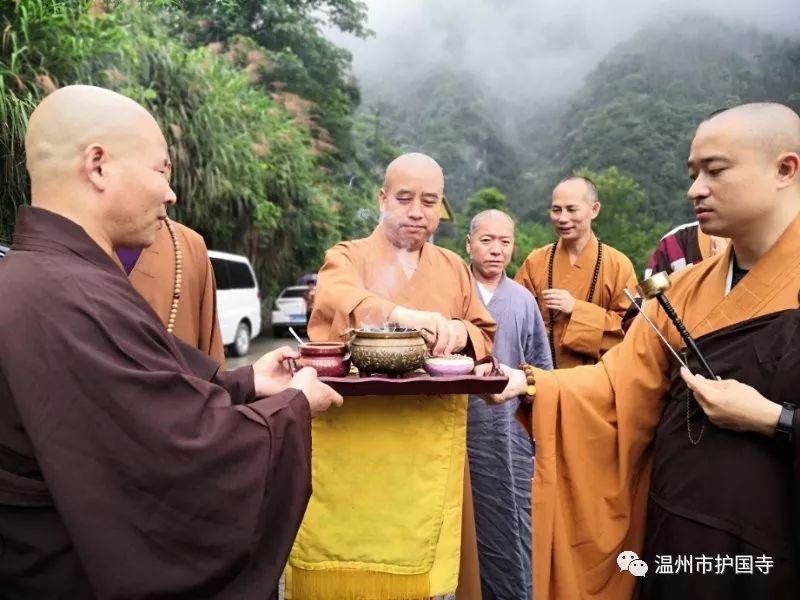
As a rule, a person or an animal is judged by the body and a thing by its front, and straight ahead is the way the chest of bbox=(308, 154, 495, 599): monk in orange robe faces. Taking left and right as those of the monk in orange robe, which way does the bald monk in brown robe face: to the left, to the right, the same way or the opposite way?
to the left

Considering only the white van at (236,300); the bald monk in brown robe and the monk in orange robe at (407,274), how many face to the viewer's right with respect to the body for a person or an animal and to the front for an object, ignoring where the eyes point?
1

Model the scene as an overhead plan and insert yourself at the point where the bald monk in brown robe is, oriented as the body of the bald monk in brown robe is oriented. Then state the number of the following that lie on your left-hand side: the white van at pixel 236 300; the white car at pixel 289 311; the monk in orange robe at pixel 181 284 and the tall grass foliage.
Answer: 4

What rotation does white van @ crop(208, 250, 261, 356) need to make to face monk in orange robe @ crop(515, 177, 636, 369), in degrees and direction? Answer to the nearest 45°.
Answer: approximately 45° to its left

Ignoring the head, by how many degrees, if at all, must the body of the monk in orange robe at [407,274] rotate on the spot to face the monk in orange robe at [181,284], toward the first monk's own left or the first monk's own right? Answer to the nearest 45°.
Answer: approximately 90° to the first monk's own right

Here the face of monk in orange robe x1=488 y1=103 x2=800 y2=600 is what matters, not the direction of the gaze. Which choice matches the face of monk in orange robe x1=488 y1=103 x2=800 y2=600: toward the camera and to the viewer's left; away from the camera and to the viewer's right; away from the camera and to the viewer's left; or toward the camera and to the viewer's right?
toward the camera and to the viewer's left

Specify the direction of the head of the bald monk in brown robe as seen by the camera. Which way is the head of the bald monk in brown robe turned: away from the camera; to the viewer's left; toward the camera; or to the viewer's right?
to the viewer's right

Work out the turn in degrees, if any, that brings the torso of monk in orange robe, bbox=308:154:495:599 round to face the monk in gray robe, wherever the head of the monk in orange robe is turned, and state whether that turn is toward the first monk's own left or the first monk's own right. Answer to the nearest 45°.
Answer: approximately 135° to the first monk's own left

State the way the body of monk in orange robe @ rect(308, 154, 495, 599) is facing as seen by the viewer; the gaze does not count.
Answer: toward the camera

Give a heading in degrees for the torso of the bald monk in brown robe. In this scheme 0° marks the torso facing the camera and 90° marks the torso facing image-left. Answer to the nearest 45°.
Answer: approximately 270°

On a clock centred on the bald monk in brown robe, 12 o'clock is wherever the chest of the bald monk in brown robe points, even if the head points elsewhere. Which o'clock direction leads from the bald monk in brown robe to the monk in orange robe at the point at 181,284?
The monk in orange robe is roughly at 9 o'clock from the bald monk in brown robe.

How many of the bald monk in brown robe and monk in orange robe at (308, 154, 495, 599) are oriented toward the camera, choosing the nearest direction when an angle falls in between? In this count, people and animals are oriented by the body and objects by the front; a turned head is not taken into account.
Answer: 1

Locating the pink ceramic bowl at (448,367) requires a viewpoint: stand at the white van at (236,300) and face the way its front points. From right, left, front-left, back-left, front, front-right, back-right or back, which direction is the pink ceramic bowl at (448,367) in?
front-left

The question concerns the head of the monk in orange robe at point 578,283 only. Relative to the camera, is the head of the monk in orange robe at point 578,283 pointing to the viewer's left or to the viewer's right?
to the viewer's left
